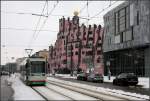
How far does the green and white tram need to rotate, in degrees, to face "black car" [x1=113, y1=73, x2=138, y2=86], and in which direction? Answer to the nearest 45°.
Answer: approximately 90° to its left

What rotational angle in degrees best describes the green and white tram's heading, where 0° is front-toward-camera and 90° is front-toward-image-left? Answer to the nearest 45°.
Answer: approximately 0°
